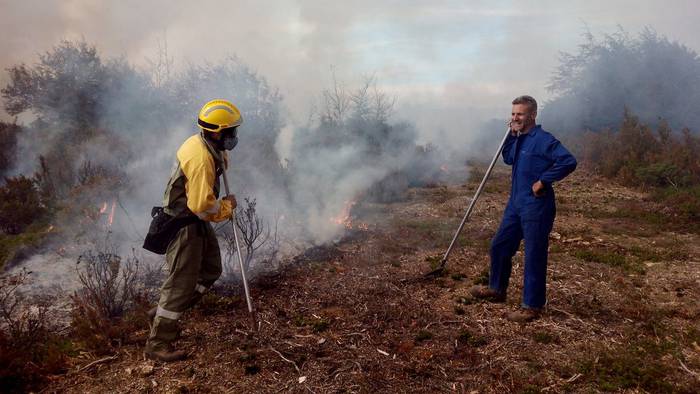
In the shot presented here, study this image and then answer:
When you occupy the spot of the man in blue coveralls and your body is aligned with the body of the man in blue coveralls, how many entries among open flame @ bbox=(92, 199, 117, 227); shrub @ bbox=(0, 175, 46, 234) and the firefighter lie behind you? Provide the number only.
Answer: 0

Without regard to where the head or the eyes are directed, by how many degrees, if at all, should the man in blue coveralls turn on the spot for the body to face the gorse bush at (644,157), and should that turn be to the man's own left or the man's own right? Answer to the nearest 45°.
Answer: approximately 135° to the man's own right

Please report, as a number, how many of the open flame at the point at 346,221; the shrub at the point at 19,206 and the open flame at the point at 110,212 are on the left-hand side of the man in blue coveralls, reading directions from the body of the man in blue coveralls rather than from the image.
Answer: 0

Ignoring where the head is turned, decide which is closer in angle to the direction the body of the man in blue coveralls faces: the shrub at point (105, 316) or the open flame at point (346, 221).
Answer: the shrub

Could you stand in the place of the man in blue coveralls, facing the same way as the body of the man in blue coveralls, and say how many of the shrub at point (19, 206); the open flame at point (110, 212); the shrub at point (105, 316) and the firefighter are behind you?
0

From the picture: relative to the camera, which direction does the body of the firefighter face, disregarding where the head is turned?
to the viewer's right

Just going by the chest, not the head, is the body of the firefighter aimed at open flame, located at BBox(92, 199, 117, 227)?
no

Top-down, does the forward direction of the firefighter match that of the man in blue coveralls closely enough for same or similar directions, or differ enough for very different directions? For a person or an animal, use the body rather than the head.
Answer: very different directions

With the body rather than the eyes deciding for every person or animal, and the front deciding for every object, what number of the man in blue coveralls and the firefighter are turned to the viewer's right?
1

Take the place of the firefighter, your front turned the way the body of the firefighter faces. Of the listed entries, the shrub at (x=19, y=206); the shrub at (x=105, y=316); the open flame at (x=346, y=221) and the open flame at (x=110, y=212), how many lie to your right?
0

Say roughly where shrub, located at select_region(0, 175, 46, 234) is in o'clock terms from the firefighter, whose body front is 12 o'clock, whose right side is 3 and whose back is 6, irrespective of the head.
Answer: The shrub is roughly at 8 o'clock from the firefighter.

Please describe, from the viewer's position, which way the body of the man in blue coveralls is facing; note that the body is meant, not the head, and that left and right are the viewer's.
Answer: facing the viewer and to the left of the viewer

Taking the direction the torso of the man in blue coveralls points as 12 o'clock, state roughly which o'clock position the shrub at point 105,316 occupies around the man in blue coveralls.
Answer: The shrub is roughly at 1 o'clock from the man in blue coveralls.

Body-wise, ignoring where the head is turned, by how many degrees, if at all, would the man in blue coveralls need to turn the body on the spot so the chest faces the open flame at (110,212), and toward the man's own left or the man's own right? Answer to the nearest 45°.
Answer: approximately 45° to the man's own right

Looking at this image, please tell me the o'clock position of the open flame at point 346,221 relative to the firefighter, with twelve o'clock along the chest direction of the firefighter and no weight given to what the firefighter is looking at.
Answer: The open flame is roughly at 10 o'clock from the firefighter.

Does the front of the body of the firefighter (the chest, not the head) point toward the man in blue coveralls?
yes

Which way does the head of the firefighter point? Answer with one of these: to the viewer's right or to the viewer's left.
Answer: to the viewer's right
